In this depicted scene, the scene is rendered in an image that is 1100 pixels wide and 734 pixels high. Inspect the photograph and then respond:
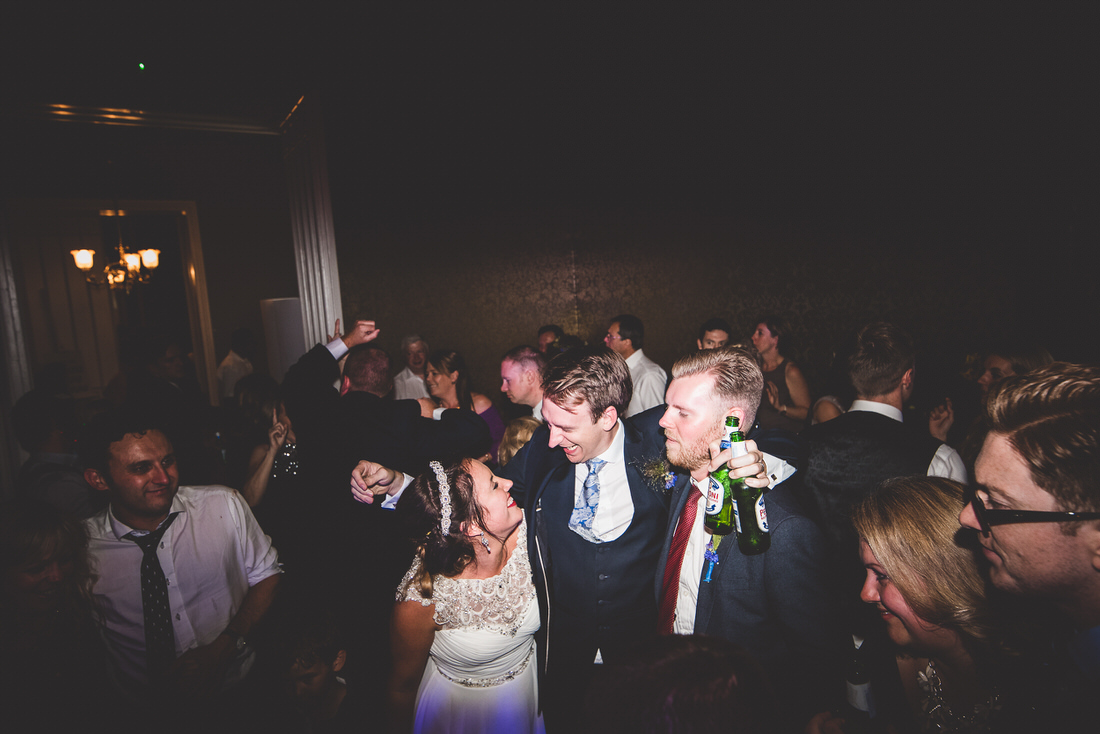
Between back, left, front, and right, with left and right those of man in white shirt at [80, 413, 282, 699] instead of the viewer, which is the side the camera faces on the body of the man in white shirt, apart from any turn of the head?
front

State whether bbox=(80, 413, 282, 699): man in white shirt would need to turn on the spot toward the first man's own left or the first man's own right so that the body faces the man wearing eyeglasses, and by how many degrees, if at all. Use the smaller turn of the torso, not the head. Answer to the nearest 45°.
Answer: approximately 45° to the first man's own left

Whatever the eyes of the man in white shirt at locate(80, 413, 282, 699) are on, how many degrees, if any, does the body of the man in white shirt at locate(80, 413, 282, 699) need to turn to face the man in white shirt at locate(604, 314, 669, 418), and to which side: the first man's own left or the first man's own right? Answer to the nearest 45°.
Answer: approximately 90° to the first man's own left

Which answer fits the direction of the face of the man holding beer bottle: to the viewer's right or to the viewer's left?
to the viewer's left

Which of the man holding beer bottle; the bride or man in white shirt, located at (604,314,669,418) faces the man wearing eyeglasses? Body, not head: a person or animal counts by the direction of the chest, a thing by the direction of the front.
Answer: the bride

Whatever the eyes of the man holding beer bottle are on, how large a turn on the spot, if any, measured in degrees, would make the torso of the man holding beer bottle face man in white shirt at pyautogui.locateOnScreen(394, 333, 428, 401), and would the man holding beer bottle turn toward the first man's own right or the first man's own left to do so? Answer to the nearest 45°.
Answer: approximately 90° to the first man's own right

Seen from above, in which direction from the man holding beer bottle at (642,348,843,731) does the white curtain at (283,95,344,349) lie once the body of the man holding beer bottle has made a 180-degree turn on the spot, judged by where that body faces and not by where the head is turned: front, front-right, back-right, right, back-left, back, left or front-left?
left
